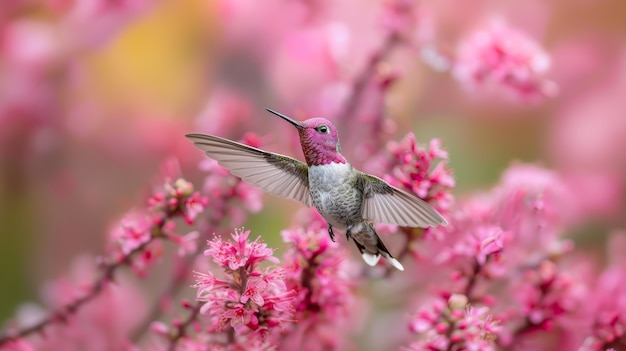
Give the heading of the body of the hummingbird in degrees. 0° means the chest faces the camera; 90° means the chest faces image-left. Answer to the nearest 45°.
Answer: approximately 45°

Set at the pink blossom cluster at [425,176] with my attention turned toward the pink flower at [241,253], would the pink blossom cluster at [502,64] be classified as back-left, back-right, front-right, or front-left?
back-right
